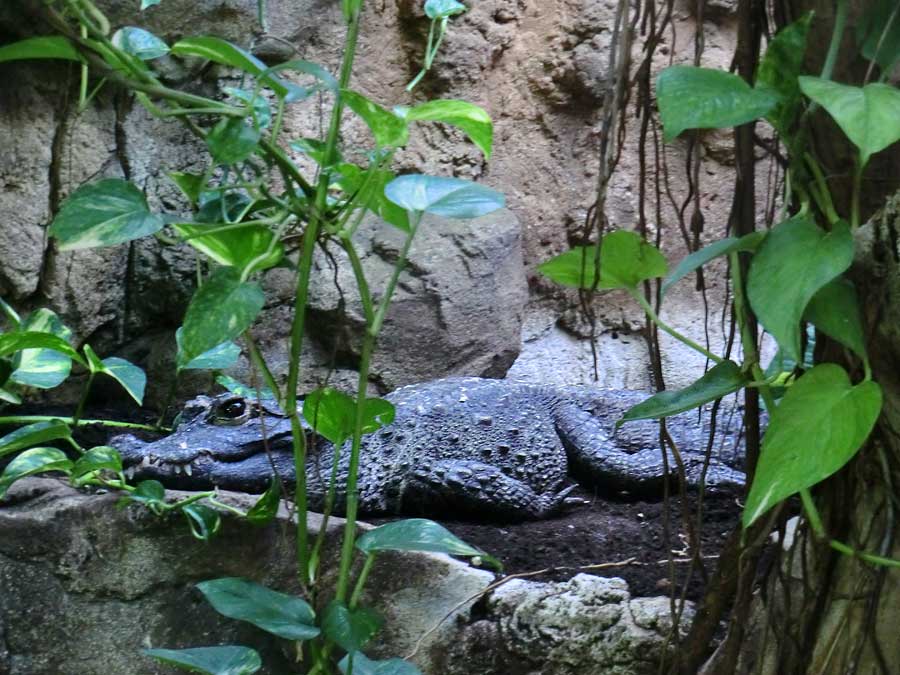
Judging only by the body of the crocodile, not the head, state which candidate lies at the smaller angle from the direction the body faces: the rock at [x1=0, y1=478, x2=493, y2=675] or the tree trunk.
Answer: the rock

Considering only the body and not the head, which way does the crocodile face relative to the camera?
to the viewer's left

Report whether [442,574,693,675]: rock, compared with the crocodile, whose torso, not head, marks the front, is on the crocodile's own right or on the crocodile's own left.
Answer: on the crocodile's own left

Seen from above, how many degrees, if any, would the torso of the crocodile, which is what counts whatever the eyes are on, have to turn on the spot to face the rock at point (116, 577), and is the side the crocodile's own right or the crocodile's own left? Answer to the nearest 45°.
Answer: approximately 45° to the crocodile's own left

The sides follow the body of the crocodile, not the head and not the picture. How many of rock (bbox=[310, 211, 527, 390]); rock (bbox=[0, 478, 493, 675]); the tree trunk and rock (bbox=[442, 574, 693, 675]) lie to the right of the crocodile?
1

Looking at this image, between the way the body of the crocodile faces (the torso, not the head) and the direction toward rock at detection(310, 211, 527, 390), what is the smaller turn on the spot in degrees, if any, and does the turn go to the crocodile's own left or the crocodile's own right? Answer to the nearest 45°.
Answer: approximately 90° to the crocodile's own right

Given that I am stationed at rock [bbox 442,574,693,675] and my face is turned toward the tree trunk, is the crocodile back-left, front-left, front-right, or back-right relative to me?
back-left
